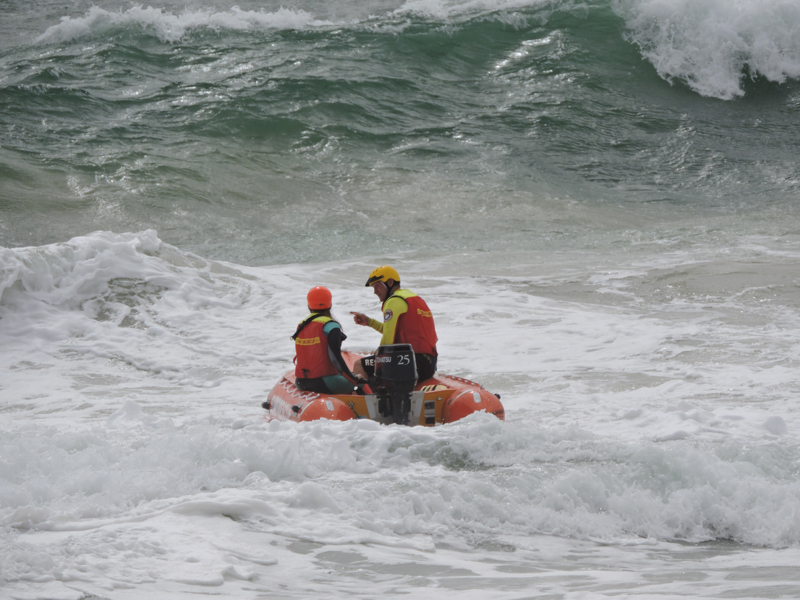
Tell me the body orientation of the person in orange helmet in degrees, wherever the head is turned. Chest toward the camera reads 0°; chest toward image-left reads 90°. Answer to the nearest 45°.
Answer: approximately 225°

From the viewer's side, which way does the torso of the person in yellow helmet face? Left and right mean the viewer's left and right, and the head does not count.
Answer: facing away from the viewer and to the left of the viewer

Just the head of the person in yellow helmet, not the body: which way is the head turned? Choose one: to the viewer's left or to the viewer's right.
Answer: to the viewer's left

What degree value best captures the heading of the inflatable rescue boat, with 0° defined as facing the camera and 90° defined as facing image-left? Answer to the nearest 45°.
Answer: approximately 135°
